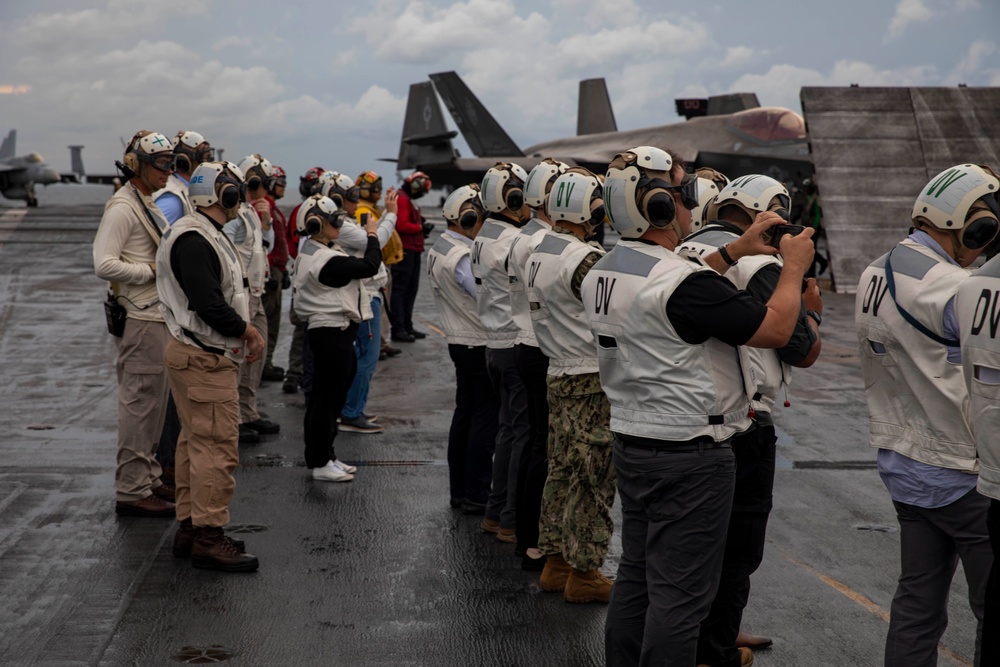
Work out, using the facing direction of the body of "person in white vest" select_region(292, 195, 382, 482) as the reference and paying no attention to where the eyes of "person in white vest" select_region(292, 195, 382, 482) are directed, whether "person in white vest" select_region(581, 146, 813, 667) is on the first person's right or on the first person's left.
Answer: on the first person's right

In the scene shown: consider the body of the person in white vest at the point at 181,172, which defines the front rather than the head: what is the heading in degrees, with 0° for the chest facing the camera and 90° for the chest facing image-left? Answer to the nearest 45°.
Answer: approximately 270°

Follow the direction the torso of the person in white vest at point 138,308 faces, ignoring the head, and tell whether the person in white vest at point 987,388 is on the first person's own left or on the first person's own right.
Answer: on the first person's own right

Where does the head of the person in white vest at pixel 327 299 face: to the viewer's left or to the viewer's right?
to the viewer's right

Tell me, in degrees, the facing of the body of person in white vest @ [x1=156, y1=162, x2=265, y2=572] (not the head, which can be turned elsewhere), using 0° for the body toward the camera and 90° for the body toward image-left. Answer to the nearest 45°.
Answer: approximately 270°

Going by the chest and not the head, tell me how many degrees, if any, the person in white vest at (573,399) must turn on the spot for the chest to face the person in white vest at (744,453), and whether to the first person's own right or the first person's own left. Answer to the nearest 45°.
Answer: approximately 90° to the first person's own right

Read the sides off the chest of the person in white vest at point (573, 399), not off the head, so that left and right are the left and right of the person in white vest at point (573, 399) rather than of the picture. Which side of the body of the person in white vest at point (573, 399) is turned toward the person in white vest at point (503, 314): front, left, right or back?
left

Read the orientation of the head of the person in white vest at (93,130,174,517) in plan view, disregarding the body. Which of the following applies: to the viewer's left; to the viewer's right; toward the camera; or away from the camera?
to the viewer's right

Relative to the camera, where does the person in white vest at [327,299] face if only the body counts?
to the viewer's right

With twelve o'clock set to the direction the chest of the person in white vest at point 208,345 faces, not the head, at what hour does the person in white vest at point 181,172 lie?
the person in white vest at point 181,172 is roughly at 9 o'clock from the person in white vest at point 208,345.
